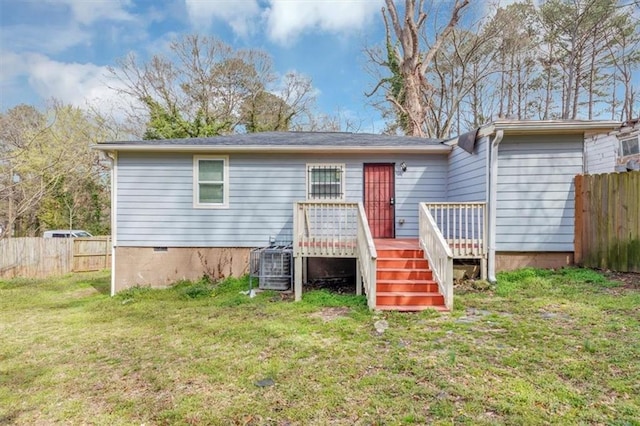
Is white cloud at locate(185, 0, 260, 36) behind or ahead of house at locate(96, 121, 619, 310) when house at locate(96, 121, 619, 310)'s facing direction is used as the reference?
behind

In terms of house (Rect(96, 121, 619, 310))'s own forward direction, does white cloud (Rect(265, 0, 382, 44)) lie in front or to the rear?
to the rear

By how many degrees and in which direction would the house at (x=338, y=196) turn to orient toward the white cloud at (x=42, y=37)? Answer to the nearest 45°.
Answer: approximately 90° to its right

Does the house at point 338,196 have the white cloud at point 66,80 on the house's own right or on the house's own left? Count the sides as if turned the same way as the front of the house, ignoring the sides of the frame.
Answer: on the house's own right
